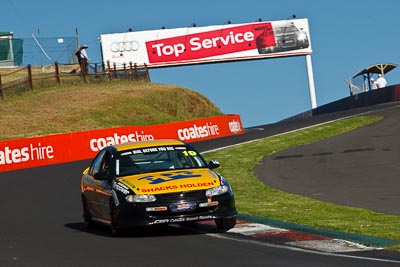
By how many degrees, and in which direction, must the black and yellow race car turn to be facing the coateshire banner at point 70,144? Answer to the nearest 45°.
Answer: approximately 180°

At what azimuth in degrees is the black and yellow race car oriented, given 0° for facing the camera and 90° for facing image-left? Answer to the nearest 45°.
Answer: approximately 0°
